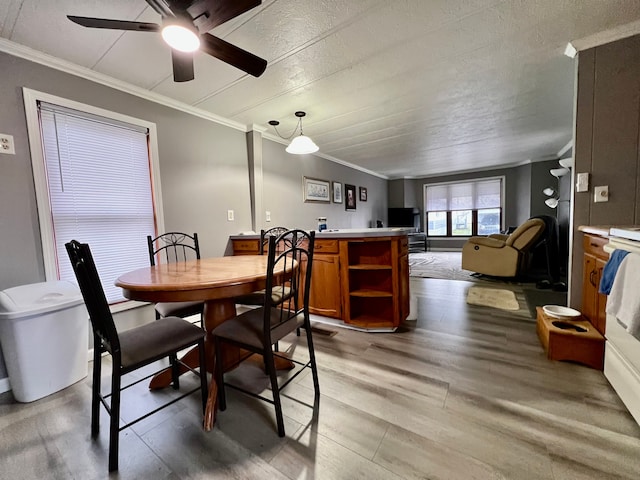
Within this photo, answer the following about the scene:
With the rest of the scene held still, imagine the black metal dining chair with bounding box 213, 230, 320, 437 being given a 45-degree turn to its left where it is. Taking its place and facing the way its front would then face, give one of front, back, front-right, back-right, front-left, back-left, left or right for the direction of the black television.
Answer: back-right

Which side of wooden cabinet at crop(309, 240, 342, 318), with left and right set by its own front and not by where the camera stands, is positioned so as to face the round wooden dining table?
front

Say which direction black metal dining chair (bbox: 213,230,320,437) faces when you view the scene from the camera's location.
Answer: facing away from the viewer and to the left of the viewer

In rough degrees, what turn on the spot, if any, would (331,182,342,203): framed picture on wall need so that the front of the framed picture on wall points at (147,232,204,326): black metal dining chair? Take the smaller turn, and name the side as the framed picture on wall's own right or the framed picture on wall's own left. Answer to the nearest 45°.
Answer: approximately 90° to the framed picture on wall's own right

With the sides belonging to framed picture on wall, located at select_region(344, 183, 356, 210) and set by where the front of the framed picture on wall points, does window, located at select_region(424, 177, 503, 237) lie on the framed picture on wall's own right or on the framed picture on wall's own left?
on the framed picture on wall's own left

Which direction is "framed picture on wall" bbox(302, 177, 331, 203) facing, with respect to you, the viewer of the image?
facing the viewer and to the right of the viewer

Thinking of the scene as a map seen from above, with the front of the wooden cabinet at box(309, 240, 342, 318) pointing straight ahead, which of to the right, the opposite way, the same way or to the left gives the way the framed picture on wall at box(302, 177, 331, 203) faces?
to the left

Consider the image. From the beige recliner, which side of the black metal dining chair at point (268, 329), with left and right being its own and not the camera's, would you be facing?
right

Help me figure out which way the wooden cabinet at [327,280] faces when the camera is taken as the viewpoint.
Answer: facing the viewer and to the left of the viewer

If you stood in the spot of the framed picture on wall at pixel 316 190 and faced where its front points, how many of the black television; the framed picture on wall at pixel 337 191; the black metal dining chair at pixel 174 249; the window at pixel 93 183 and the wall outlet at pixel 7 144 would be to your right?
3

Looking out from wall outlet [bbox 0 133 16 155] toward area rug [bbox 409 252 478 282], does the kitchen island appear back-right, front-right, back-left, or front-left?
front-right

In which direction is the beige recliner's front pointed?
to the viewer's left

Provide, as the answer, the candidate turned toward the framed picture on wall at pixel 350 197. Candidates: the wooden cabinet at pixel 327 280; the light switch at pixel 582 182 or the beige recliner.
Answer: the beige recliner
